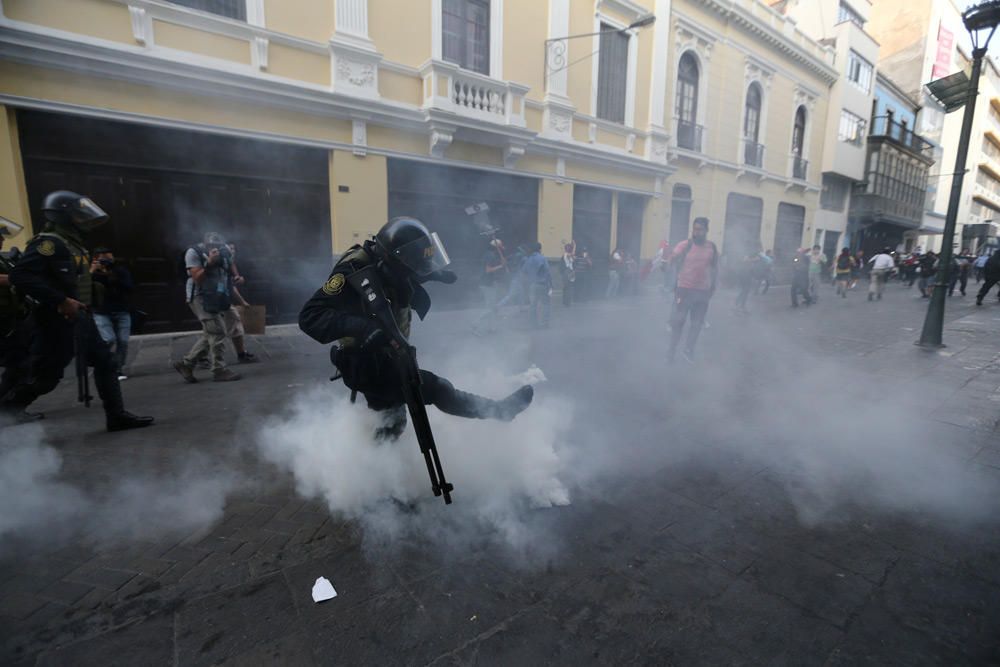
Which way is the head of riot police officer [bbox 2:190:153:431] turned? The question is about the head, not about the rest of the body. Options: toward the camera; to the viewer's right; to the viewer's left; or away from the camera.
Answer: to the viewer's right

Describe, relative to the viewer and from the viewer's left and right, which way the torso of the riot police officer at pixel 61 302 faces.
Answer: facing to the right of the viewer

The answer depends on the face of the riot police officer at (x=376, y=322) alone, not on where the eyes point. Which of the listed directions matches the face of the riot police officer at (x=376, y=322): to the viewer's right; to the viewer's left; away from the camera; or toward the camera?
to the viewer's right

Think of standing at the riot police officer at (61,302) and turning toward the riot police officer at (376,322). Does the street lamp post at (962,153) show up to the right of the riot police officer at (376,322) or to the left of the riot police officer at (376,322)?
left

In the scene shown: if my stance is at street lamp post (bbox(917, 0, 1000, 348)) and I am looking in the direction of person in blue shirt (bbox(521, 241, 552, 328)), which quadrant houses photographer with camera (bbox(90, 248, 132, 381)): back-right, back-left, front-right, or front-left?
front-left

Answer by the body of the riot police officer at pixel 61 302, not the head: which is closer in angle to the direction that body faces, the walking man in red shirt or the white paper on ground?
the walking man in red shirt

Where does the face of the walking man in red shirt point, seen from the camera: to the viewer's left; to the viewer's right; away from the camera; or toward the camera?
toward the camera

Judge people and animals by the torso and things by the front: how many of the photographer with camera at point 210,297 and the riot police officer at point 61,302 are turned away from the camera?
0

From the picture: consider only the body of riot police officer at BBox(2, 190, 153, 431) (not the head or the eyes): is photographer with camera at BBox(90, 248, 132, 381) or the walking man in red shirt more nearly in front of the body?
the walking man in red shirt

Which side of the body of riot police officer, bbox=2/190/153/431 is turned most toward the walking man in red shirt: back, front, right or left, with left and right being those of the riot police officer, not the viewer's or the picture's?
front

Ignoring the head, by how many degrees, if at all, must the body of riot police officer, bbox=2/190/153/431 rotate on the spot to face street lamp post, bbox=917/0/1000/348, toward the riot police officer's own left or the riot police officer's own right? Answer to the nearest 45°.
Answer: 0° — they already face it
